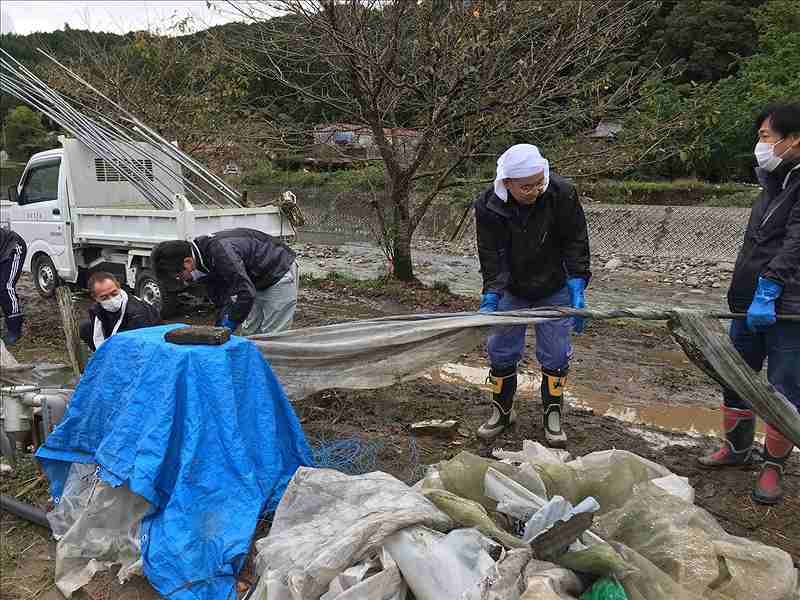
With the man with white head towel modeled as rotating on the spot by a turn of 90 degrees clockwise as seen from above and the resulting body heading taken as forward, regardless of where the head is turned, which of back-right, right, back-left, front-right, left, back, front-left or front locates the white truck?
front-right

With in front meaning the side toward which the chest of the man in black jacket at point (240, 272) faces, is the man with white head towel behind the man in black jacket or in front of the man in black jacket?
behind

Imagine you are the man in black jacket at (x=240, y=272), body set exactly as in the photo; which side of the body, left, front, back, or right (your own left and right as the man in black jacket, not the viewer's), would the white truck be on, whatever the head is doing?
right

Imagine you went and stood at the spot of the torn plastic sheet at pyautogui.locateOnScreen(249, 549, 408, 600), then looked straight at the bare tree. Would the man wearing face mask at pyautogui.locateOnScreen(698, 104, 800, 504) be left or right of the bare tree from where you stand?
right

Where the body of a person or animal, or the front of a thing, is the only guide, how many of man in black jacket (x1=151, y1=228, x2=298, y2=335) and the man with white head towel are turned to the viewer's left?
1

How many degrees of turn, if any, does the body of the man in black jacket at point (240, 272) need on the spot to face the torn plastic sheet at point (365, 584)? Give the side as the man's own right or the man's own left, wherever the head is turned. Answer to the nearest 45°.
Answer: approximately 90° to the man's own left

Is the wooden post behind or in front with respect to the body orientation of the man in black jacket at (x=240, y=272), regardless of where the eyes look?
in front

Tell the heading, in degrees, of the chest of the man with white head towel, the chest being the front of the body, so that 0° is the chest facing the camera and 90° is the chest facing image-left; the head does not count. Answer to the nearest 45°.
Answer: approximately 0°

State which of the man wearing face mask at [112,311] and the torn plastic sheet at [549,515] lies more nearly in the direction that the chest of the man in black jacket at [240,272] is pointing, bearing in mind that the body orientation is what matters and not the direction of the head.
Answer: the man wearing face mask

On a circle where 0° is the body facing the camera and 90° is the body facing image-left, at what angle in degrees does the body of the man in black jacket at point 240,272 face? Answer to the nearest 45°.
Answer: approximately 90°

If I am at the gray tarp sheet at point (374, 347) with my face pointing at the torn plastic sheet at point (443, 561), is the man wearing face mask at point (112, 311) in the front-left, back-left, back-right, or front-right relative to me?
back-right
